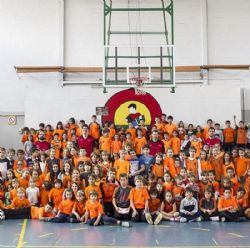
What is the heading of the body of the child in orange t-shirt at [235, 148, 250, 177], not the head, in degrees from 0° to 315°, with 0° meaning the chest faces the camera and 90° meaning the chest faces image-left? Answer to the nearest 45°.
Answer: approximately 0°

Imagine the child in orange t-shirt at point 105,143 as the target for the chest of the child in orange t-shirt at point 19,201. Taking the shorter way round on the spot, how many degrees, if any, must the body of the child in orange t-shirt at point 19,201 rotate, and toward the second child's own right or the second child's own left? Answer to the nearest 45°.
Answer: approximately 135° to the second child's own left

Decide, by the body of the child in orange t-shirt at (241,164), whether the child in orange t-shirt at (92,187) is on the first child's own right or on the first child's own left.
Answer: on the first child's own right

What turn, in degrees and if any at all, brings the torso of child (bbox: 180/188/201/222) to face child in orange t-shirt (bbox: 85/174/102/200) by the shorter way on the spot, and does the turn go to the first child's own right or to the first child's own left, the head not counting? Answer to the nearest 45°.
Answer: approximately 90° to the first child's own right

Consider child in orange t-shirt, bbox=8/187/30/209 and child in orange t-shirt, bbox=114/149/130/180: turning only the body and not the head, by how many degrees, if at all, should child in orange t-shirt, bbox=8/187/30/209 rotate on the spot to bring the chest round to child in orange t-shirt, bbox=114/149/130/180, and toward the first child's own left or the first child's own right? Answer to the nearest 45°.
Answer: approximately 90° to the first child's own left

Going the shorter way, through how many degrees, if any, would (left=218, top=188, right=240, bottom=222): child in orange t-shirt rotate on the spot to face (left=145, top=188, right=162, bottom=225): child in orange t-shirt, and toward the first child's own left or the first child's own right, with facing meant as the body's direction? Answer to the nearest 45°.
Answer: approximately 90° to the first child's own right

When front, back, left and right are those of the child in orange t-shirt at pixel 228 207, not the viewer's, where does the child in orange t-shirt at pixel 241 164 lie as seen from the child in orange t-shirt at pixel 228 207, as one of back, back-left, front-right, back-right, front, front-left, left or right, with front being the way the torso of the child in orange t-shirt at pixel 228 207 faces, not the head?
back

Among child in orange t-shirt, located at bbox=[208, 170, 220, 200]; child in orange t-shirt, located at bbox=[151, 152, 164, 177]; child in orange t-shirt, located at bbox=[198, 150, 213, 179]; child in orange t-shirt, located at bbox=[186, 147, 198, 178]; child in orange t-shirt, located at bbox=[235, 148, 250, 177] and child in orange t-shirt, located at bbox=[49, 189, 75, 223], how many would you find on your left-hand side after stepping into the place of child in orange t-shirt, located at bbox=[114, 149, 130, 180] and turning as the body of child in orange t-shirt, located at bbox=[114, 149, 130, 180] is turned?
5
